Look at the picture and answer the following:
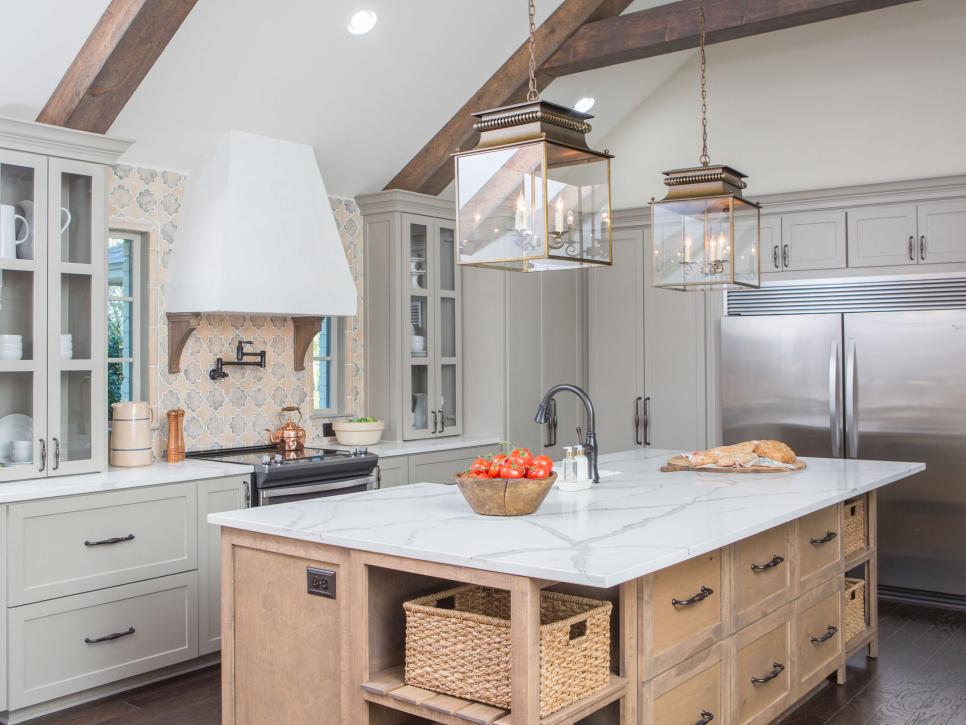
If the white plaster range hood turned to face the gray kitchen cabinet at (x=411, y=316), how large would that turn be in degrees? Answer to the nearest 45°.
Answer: approximately 90° to its left

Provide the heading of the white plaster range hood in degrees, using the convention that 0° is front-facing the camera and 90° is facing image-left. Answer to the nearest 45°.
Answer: approximately 315°

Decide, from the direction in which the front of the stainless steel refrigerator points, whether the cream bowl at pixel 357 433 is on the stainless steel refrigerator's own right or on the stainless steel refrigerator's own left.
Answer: on the stainless steel refrigerator's own right

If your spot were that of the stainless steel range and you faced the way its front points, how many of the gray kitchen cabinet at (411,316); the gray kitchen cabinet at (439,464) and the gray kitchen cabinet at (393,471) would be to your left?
3

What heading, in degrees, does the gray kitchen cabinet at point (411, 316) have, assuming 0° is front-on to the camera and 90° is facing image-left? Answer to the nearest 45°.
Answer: approximately 315°

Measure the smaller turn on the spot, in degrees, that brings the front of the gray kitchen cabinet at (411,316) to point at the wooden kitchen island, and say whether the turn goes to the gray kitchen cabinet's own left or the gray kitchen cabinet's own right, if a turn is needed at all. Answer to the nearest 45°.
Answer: approximately 45° to the gray kitchen cabinet's own right

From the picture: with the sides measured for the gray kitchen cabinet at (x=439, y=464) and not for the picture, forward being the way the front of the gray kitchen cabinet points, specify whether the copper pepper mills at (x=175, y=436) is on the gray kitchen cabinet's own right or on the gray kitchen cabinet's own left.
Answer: on the gray kitchen cabinet's own right

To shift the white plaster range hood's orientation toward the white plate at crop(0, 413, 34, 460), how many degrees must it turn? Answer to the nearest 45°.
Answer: approximately 90° to its right

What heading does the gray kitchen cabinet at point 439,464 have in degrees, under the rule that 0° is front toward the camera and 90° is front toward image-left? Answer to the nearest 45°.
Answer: approximately 315°

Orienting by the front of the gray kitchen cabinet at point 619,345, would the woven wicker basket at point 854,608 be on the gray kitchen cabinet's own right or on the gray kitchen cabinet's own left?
on the gray kitchen cabinet's own left
